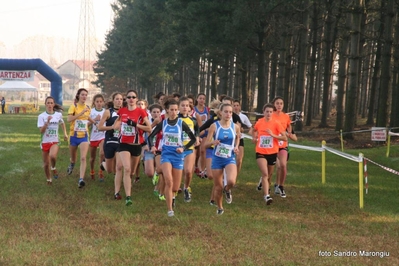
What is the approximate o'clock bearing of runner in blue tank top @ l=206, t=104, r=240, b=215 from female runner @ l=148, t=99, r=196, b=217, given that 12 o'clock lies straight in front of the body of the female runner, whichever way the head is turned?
The runner in blue tank top is roughly at 9 o'clock from the female runner.

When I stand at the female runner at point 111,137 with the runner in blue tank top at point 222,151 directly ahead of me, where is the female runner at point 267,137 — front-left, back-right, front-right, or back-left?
front-left

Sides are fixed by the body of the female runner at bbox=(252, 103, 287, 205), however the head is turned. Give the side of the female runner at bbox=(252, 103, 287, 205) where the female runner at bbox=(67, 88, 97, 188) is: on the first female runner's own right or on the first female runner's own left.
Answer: on the first female runner's own right

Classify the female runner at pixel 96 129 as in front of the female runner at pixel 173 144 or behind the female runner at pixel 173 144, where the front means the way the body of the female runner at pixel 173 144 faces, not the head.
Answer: behind

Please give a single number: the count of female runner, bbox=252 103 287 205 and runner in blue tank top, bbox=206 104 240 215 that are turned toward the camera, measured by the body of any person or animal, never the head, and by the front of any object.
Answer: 2

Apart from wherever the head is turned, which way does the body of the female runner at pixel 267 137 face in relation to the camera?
toward the camera

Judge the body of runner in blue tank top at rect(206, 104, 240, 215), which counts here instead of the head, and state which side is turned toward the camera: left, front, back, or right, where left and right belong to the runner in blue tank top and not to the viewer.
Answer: front

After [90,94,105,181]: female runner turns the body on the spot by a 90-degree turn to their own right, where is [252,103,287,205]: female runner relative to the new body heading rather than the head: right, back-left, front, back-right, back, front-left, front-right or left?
back-left

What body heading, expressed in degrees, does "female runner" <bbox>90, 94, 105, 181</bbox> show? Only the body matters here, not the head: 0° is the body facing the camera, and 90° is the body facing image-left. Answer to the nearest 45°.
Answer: approximately 0°

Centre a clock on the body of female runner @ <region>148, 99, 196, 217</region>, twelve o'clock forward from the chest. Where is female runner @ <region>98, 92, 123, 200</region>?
female runner @ <region>98, 92, 123, 200</region> is roughly at 5 o'clock from female runner @ <region>148, 99, 196, 217</region>.

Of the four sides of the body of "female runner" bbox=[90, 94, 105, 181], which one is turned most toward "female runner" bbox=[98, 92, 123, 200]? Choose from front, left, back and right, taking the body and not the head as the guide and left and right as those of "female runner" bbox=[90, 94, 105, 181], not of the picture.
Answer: front

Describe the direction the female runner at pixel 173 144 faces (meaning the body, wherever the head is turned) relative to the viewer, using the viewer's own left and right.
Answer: facing the viewer

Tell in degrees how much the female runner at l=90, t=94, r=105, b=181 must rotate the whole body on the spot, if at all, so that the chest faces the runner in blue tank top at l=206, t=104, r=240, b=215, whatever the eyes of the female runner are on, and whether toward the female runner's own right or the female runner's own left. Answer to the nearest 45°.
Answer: approximately 45° to the female runner's own left

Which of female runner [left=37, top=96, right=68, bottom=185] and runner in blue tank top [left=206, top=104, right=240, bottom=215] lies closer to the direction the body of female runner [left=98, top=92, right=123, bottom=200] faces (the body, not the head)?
the runner in blue tank top
